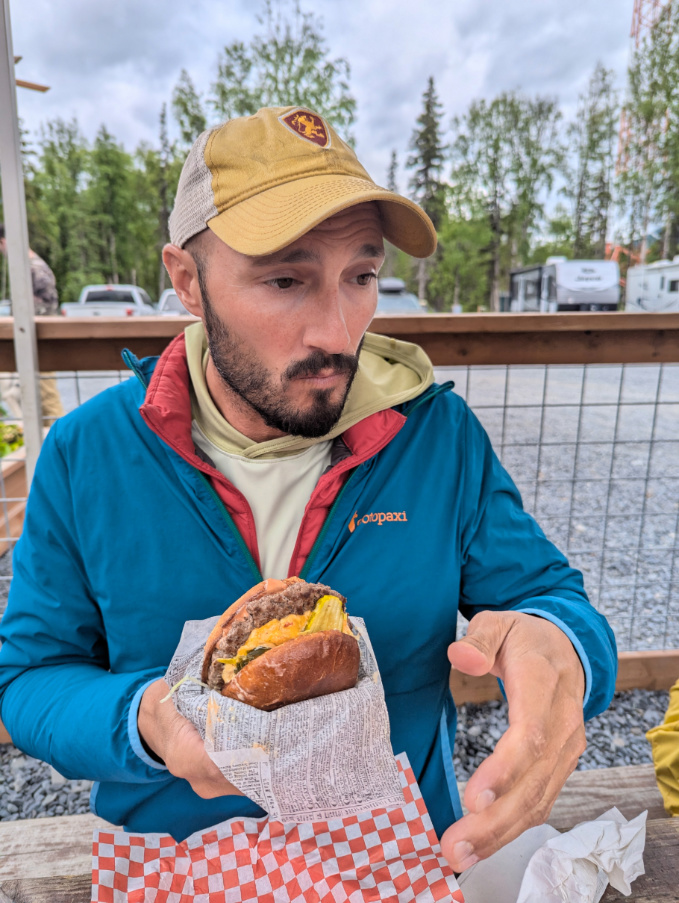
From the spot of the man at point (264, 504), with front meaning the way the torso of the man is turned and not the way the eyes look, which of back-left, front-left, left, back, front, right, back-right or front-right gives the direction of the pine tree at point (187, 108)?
back

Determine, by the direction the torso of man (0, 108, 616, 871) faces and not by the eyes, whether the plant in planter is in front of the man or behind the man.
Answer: behind

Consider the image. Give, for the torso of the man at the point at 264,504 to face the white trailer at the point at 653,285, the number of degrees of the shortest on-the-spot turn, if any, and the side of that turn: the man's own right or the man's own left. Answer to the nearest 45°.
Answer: approximately 135° to the man's own left

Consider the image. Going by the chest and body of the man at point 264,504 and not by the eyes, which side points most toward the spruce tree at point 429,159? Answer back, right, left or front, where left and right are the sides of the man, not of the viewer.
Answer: back

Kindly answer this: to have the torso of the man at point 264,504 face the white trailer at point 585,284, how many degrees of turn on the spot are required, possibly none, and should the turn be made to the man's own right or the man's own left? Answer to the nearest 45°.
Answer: approximately 135° to the man's own left

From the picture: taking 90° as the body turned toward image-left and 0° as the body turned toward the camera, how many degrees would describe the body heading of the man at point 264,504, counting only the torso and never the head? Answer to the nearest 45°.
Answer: approximately 0°

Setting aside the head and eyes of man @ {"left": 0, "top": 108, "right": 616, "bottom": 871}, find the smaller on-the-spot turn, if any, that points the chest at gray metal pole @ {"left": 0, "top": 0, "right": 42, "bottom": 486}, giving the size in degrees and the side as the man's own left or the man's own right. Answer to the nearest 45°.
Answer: approximately 135° to the man's own right

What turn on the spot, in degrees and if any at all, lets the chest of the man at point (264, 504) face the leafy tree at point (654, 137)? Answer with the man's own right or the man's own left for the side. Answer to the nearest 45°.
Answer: approximately 135° to the man's own left

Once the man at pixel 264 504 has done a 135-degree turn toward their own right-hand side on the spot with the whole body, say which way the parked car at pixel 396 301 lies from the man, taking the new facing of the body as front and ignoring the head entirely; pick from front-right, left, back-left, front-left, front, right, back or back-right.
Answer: front-right
